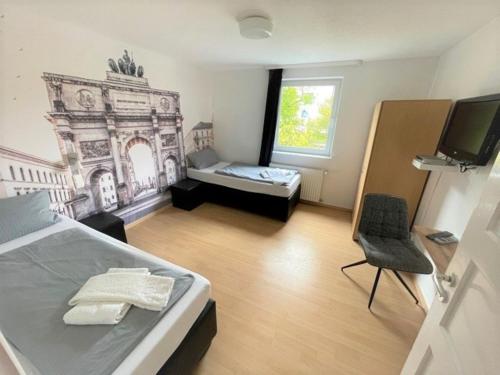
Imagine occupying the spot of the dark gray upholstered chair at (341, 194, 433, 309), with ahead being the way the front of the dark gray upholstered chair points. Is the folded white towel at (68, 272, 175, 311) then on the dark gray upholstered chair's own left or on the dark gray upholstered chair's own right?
on the dark gray upholstered chair's own right

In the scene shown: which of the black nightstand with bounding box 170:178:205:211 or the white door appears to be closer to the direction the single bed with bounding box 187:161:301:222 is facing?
the white door

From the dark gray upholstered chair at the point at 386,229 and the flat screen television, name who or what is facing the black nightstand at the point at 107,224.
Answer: the flat screen television

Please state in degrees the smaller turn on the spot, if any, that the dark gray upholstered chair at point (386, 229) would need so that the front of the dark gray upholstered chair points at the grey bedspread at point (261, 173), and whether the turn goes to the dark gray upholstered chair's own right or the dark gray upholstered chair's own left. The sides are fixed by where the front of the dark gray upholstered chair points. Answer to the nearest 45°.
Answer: approximately 135° to the dark gray upholstered chair's own right

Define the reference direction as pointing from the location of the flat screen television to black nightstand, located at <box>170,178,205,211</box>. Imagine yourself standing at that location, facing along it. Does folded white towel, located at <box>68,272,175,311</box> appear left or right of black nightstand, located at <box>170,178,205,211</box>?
left

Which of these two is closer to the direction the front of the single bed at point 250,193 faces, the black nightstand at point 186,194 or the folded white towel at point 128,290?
the folded white towel

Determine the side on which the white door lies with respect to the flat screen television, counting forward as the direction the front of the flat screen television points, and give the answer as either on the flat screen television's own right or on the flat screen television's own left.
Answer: on the flat screen television's own left
